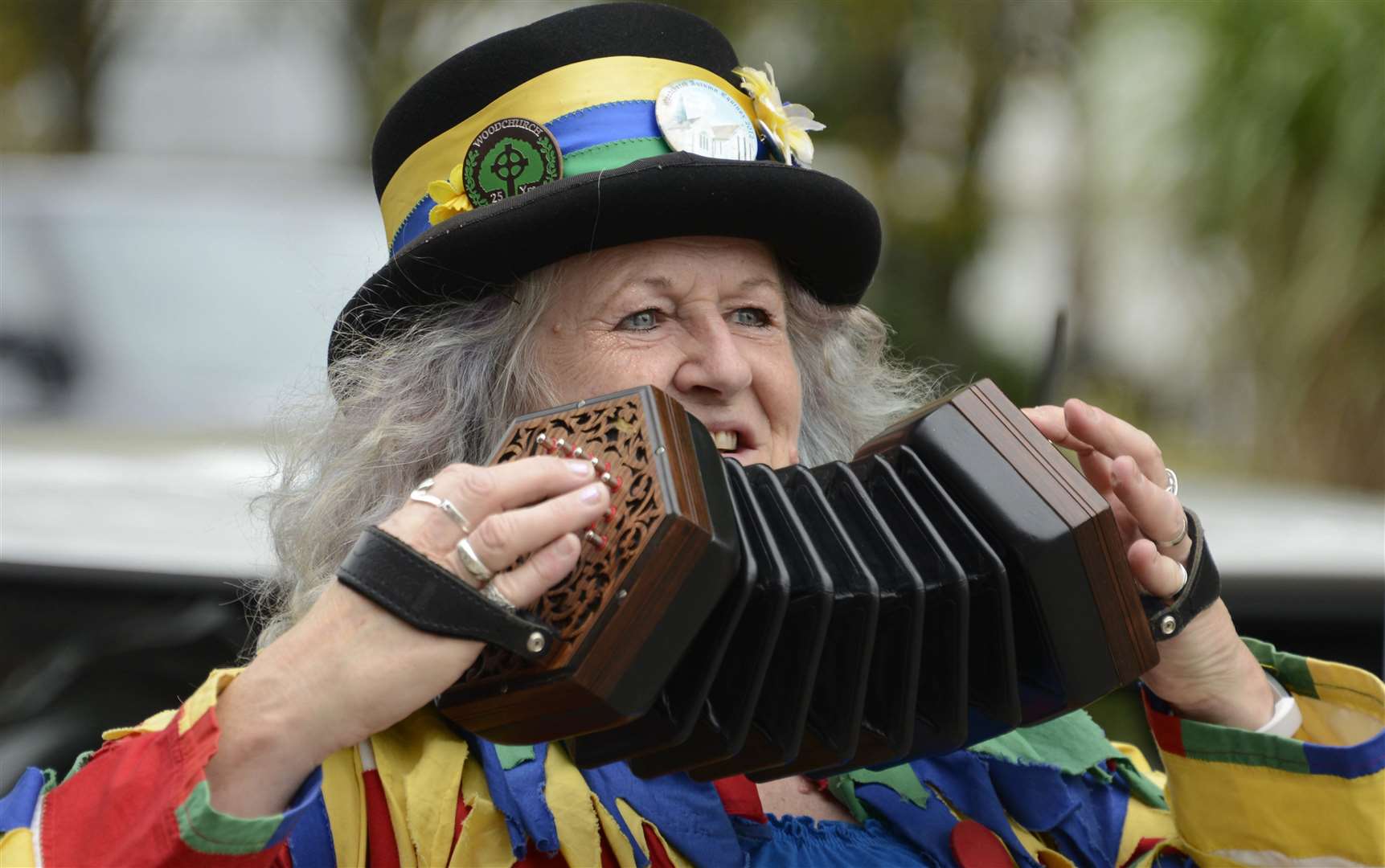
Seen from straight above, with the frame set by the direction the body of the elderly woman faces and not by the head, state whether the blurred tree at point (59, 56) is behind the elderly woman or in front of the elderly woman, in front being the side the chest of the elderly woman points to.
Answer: behind

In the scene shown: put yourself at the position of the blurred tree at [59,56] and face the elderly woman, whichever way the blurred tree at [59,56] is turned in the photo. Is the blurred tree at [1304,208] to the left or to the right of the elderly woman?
left

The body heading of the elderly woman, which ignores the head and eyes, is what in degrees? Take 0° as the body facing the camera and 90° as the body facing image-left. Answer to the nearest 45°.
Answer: approximately 315°

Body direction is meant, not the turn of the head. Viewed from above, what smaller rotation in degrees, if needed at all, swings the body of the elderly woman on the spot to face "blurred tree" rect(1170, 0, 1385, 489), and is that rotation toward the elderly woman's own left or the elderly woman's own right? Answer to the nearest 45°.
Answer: approximately 90° to the elderly woman's own left
